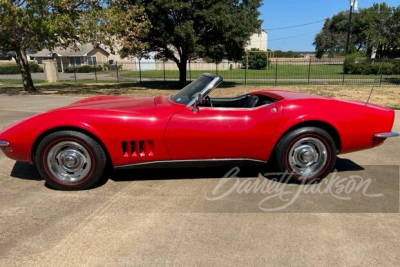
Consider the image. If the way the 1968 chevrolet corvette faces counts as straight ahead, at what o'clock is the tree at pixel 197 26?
The tree is roughly at 3 o'clock from the 1968 chevrolet corvette.

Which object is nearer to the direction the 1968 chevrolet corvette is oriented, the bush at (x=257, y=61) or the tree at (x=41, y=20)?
the tree

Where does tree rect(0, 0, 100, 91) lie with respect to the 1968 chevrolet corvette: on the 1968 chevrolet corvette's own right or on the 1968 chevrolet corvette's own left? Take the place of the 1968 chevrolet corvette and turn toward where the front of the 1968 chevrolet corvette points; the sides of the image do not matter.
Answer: on the 1968 chevrolet corvette's own right

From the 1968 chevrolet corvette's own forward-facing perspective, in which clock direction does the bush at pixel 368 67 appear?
The bush is roughly at 4 o'clock from the 1968 chevrolet corvette.

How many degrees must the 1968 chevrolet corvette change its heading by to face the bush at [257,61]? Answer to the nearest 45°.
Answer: approximately 90° to its right

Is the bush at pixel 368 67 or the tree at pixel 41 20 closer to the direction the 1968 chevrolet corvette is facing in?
the tree

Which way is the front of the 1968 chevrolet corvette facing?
to the viewer's left
